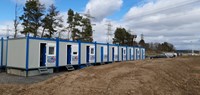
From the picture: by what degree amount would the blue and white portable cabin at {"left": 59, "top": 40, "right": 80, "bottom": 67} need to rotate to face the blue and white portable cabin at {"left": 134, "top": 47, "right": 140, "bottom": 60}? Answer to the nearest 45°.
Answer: approximately 90° to its left

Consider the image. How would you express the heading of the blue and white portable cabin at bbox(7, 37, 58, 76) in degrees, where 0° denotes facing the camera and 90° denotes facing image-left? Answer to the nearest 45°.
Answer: approximately 315°

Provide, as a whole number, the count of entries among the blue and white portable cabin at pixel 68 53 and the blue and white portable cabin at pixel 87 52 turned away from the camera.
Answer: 0

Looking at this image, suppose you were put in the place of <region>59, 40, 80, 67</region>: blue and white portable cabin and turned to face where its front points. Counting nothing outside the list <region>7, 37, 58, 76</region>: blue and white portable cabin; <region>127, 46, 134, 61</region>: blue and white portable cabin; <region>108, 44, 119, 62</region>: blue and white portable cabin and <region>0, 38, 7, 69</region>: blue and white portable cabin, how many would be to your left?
2

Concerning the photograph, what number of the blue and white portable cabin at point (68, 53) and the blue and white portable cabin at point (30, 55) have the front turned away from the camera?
0

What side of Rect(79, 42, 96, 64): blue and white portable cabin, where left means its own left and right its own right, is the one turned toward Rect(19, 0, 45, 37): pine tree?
back

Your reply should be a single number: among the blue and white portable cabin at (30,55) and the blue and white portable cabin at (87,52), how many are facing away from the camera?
0

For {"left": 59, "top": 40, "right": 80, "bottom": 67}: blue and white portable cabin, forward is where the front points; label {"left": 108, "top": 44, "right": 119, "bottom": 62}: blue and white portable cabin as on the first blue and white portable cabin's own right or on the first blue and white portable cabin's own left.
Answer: on the first blue and white portable cabin's own left

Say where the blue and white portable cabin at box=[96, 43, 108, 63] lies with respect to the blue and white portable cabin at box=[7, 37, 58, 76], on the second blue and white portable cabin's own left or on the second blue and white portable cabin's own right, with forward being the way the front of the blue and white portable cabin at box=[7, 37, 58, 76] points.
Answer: on the second blue and white portable cabin's own left

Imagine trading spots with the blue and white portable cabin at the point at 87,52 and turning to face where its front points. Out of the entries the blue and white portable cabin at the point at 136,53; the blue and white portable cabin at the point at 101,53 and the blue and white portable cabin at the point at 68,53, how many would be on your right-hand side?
1

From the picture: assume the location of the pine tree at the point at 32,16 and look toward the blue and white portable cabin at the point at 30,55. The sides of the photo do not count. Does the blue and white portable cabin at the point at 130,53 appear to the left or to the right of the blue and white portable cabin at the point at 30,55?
left

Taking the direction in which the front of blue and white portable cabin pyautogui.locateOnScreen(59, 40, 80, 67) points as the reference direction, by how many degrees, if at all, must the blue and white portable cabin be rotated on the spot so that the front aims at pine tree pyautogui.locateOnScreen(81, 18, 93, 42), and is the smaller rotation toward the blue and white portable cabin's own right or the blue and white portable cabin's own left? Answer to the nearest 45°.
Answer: approximately 135° to the blue and white portable cabin's own left
